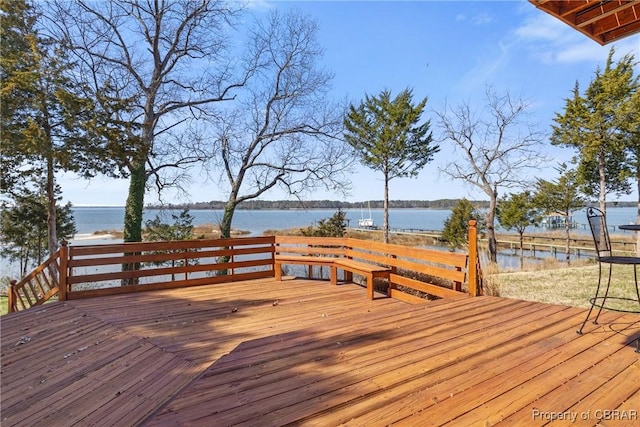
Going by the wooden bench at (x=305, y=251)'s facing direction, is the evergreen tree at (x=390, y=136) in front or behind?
behind

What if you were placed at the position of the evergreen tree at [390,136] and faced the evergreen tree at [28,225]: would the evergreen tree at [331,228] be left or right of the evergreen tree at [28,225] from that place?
left

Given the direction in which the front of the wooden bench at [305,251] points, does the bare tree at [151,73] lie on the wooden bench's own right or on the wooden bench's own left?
on the wooden bench's own right

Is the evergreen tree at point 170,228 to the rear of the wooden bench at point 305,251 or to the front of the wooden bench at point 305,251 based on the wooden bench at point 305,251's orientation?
to the rear

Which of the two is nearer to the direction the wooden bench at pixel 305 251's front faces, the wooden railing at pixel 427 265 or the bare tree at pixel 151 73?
the wooden railing

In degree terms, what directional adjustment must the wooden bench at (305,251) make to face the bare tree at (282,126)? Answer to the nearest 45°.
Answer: approximately 180°

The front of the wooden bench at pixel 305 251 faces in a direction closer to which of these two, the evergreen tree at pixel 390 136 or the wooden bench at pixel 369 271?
the wooden bench

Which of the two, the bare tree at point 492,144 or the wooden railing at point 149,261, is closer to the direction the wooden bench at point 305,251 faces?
the wooden railing

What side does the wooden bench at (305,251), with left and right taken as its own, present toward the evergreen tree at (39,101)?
right

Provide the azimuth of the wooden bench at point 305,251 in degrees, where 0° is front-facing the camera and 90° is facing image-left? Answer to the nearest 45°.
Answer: approximately 0°

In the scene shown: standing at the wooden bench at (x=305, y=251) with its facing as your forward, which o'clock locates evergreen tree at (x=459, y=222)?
The evergreen tree is roughly at 7 o'clock from the wooden bench.

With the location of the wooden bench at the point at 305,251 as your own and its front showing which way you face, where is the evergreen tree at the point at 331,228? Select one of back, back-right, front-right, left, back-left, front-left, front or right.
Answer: back

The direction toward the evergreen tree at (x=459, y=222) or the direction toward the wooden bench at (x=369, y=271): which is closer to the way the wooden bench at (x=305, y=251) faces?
the wooden bench

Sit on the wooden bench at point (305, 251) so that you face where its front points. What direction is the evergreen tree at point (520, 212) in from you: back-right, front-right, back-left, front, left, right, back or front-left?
back-left
